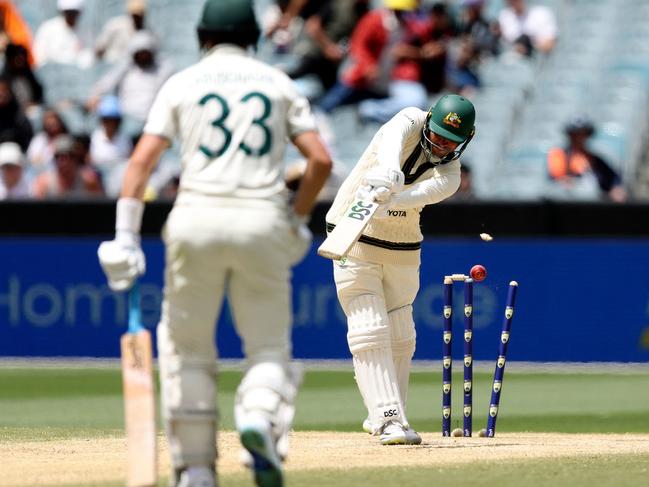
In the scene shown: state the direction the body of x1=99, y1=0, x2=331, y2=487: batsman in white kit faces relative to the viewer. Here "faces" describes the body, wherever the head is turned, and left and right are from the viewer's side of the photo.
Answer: facing away from the viewer

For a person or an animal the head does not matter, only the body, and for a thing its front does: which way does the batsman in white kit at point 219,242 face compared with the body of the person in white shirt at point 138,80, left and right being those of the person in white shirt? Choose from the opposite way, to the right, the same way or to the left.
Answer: the opposite way

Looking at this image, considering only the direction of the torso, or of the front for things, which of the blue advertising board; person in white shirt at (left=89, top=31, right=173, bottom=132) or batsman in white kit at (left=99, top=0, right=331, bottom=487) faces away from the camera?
the batsman in white kit

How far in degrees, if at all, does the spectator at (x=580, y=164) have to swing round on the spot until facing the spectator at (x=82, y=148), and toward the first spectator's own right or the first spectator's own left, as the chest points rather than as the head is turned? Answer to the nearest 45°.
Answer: approximately 90° to the first spectator's own right

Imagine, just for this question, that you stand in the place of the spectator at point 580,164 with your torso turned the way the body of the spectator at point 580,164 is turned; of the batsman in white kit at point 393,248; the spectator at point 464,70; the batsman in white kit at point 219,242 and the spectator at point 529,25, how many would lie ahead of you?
2

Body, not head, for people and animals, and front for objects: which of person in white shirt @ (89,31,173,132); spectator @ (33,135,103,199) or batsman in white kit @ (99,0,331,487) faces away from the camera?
the batsman in white kit

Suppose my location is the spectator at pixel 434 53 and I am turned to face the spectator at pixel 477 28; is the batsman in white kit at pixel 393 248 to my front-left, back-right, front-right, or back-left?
back-right

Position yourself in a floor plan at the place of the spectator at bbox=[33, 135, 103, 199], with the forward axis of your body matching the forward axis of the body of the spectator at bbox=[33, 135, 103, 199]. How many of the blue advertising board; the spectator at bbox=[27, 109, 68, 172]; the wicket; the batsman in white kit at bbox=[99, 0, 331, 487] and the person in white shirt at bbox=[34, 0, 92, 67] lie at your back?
2

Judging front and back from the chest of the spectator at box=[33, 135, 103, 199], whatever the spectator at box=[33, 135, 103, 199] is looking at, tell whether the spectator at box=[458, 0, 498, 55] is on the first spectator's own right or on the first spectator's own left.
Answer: on the first spectator's own left
